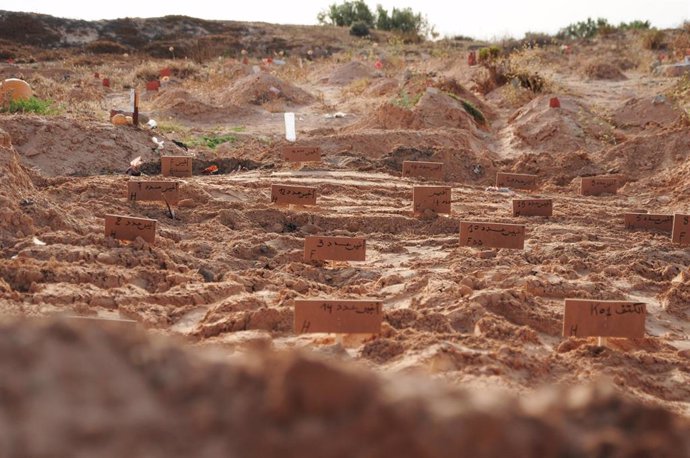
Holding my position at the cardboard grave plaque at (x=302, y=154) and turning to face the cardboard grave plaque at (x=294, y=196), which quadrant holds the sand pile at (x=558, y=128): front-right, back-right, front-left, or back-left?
back-left

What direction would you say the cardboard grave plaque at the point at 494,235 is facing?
toward the camera

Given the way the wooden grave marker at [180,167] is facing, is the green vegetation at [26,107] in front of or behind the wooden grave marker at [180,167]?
behind

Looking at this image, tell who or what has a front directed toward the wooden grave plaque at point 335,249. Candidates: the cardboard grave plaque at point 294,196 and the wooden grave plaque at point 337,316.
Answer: the cardboard grave plaque at point 294,196

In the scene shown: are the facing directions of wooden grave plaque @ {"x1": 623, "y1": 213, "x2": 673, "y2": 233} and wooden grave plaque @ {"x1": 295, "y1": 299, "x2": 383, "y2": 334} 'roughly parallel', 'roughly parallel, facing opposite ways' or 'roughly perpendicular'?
roughly parallel

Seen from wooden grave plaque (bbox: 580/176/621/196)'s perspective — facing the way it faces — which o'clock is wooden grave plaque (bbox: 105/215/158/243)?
wooden grave plaque (bbox: 105/215/158/243) is roughly at 1 o'clock from wooden grave plaque (bbox: 580/176/621/196).

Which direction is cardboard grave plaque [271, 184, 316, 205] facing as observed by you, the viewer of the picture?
facing the viewer

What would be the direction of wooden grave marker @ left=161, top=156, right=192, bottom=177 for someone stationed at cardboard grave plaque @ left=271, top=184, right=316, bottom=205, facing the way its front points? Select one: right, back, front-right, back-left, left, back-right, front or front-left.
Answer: back-right

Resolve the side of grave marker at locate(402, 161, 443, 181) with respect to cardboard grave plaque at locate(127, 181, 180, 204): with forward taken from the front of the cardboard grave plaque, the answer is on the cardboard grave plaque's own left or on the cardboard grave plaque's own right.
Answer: on the cardboard grave plaque's own left

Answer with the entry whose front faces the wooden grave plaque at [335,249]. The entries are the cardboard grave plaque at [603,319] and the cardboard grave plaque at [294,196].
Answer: the cardboard grave plaque at [294,196]

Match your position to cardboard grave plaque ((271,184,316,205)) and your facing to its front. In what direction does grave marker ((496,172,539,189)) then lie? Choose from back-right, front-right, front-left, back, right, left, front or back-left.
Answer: back-left

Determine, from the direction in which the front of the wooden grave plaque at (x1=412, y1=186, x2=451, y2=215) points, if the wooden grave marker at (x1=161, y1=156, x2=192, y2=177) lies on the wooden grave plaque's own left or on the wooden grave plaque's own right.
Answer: on the wooden grave plaque's own right

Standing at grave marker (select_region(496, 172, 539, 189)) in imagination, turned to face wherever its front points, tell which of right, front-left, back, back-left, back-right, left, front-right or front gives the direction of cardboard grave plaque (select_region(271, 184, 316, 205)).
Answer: front-right

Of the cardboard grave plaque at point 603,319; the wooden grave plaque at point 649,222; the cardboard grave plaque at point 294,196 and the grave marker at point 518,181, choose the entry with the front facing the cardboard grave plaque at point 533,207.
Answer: the grave marker

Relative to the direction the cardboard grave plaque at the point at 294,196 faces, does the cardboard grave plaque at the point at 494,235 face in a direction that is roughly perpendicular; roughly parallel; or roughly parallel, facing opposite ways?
roughly parallel

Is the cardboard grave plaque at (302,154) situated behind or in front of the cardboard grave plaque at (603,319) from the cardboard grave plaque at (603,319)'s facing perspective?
behind

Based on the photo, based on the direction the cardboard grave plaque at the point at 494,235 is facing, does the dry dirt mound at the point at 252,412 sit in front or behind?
in front

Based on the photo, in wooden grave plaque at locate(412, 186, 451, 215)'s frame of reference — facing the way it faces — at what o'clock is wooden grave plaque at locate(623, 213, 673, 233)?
wooden grave plaque at locate(623, 213, 673, 233) is roughly at 9 o'clock from wooden grave plaque at locate(412, 186, 451, 215).

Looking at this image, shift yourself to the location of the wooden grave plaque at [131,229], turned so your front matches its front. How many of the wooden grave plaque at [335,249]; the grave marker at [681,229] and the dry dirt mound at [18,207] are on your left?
2

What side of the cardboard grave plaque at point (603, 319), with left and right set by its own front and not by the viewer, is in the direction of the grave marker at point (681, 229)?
back
